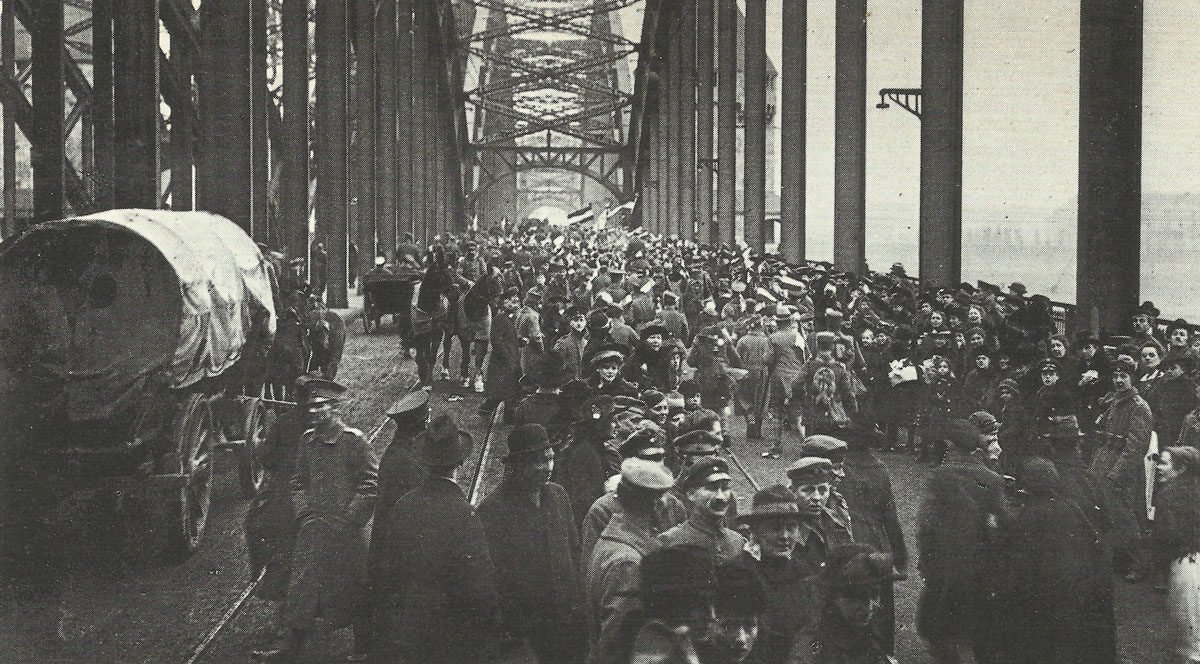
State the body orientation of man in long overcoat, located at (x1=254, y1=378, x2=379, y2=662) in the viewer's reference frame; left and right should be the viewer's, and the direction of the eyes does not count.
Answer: facing the viewer and to the left of the viewer

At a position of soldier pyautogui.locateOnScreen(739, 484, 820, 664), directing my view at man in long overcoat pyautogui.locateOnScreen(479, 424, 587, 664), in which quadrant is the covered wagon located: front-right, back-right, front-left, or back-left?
front-right

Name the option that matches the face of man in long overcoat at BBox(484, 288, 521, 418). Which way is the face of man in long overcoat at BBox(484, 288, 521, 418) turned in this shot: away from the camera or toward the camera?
toward the camera

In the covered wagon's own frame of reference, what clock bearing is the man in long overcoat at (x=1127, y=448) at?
The man in long overcoat is roughly at 2 o'clock from the covered wagon.

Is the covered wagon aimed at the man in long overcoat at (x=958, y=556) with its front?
no

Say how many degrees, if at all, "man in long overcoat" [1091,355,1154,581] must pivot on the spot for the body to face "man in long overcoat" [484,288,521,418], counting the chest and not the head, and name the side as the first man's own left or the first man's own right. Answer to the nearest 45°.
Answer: approximately 90° to the first man's own right

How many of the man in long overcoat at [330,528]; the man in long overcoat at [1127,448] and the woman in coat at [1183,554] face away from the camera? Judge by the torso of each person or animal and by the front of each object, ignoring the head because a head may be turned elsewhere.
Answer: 0

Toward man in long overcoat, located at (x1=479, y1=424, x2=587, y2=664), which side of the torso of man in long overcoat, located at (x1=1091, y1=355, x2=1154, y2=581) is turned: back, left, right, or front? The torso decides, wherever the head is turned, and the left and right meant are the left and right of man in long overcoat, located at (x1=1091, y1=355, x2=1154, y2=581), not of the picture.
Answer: front

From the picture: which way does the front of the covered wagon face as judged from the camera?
facing away from the viewer and to the right of the viewer

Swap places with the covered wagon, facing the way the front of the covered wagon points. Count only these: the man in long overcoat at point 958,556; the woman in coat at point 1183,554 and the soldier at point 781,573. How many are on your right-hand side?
3

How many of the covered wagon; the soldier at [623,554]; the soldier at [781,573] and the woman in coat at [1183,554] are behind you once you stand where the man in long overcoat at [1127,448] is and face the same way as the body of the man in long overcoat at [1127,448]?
0

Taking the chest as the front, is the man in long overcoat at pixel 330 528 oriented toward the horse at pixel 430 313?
no
